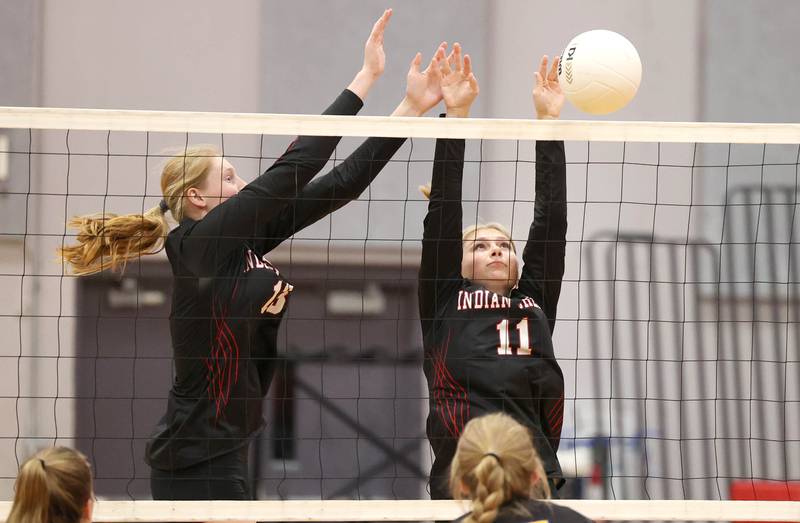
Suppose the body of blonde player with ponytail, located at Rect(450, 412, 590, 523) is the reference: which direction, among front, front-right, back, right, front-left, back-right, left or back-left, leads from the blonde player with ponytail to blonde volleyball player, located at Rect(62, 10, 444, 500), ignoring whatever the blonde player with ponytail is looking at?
front-left

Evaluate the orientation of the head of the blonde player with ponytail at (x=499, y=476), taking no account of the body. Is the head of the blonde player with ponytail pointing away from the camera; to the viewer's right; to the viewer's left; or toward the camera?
away from the camera

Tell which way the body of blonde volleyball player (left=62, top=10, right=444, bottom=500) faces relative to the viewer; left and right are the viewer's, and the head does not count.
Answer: facing to the right of the viewer

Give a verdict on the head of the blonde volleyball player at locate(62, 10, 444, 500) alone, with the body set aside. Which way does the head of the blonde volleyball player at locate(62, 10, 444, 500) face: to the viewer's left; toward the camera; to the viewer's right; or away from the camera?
to the viewer's right

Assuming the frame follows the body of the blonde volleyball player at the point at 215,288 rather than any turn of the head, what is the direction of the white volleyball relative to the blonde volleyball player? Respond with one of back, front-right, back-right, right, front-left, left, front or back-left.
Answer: front

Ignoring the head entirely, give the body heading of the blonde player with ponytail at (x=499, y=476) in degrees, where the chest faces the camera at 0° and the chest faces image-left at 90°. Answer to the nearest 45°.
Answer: approximately 180°

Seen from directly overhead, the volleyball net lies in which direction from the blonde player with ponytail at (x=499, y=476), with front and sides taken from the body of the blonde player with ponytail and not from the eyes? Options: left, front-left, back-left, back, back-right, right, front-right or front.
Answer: front

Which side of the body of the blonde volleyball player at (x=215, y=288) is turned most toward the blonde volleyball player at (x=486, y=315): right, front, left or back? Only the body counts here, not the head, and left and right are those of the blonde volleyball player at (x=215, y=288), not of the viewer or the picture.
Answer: front

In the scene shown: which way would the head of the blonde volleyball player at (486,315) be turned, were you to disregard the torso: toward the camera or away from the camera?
toward the camera

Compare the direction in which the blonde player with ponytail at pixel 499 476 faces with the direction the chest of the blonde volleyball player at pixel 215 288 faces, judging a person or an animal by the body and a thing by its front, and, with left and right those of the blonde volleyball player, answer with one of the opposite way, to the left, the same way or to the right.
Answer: to the left

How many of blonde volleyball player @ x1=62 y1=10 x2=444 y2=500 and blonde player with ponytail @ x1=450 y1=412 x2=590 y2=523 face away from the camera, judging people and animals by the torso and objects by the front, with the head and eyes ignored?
1
